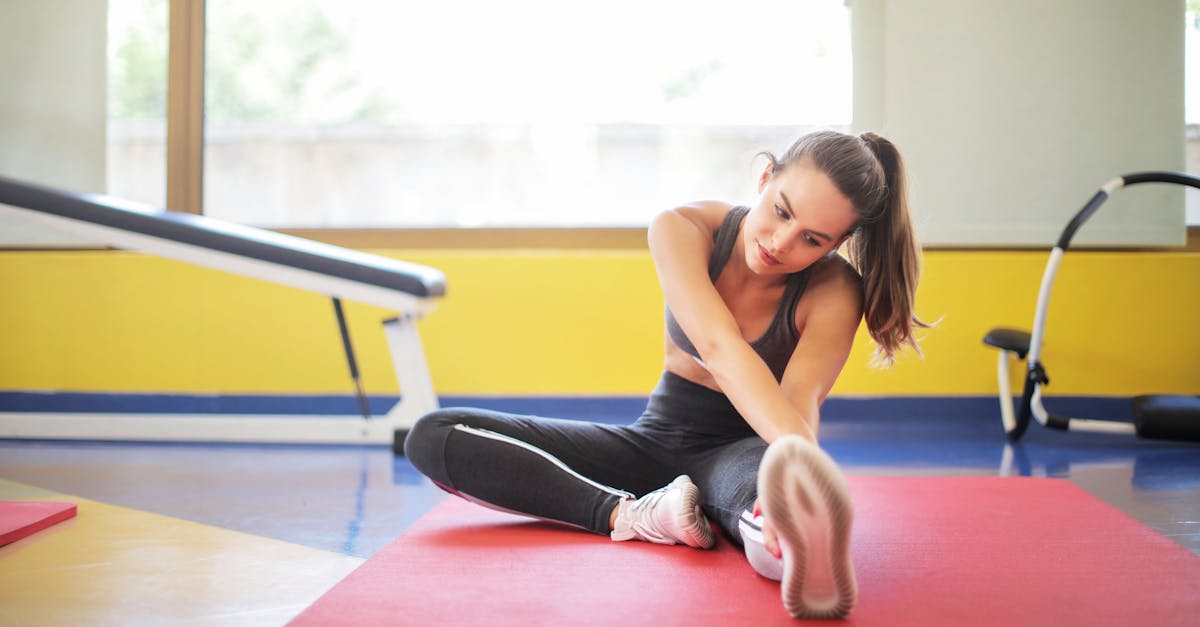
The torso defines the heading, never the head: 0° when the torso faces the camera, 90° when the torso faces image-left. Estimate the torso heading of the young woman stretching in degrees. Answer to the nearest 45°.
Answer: approximately 0°

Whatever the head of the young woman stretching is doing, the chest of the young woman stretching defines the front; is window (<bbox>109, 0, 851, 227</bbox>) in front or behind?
behind

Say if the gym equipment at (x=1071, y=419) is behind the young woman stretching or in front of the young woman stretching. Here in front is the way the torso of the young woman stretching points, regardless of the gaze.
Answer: behind
